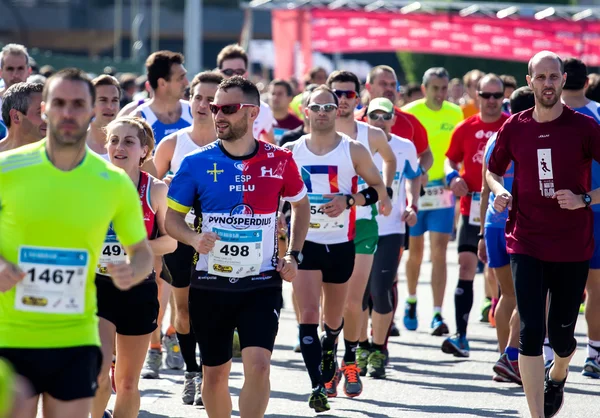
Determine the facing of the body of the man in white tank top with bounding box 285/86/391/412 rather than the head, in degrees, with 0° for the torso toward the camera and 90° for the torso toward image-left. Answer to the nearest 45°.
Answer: approximately 0°

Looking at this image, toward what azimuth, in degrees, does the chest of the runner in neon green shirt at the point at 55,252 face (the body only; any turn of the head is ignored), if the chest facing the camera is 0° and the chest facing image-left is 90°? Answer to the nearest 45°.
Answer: approximately 0°

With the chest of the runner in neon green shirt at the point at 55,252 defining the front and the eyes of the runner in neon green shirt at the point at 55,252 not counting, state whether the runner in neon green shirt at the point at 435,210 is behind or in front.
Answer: behind

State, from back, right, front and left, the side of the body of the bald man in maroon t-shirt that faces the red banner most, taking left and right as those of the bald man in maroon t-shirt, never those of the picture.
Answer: back

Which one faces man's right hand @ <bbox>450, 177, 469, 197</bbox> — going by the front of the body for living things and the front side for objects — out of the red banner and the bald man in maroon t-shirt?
the red banner

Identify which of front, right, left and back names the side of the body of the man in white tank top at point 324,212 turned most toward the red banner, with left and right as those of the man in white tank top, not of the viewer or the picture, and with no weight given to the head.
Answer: back

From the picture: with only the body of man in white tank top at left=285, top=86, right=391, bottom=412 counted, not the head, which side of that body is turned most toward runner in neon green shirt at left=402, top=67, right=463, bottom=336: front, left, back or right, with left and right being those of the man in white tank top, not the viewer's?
back
